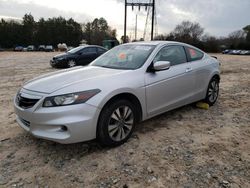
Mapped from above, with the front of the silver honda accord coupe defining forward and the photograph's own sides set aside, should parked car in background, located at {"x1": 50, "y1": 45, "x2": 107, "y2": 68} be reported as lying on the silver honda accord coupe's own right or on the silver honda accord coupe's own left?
on the silver honda accord coupe's own right

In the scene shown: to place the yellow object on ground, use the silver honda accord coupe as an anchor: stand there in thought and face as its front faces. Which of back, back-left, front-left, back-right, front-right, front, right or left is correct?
back

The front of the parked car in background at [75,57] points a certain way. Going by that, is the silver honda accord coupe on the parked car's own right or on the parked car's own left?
on the parked car's own left

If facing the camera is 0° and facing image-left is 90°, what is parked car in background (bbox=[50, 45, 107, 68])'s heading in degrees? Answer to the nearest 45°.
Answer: approximately 45°
